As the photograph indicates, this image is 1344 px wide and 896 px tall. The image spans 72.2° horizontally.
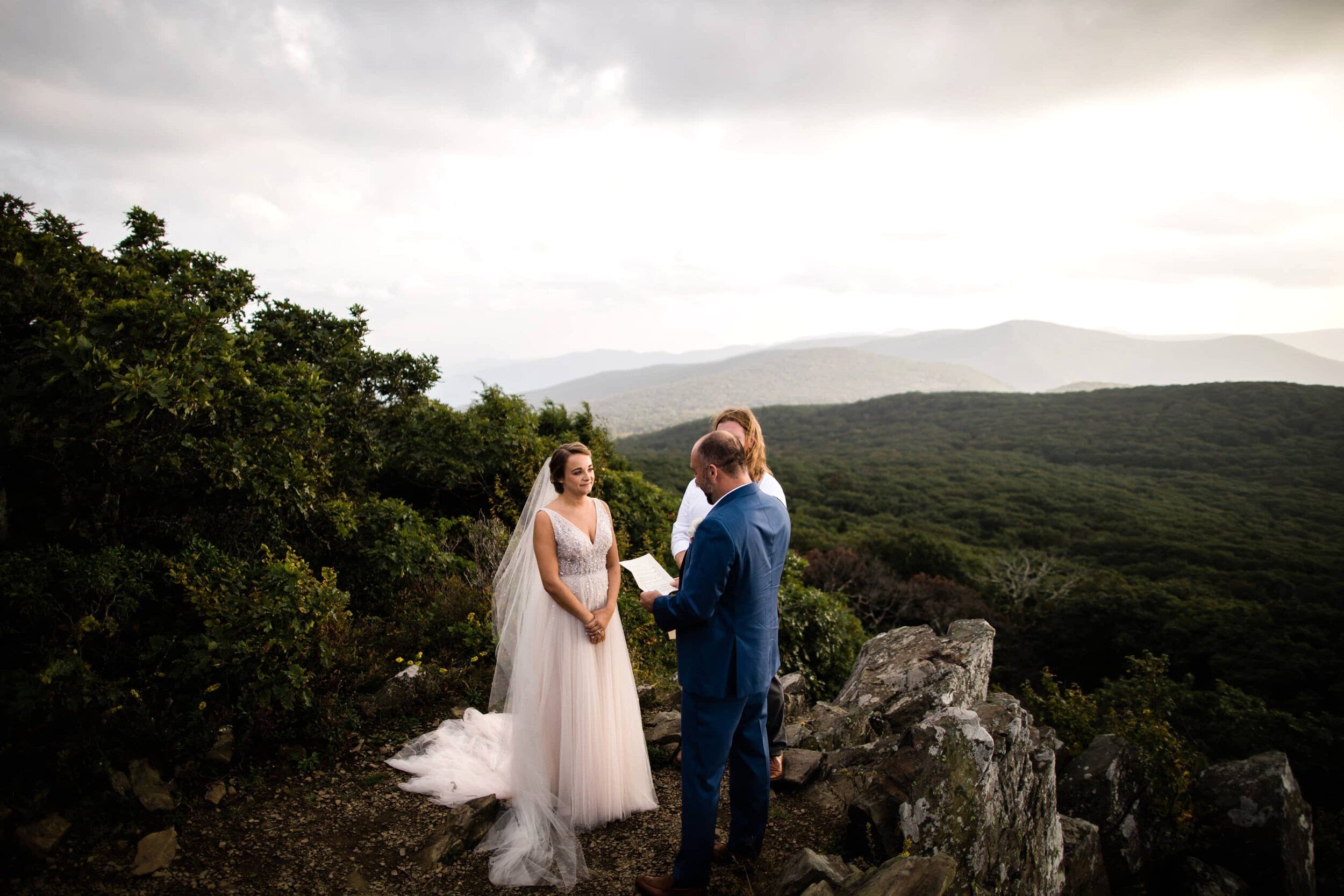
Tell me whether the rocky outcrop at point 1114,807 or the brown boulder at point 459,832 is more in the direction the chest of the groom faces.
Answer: the brown boulder

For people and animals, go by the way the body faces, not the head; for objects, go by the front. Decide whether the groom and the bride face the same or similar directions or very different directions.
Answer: very different directions

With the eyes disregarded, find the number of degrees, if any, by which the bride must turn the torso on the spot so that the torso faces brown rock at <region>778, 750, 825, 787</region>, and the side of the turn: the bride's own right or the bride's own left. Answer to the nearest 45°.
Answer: approximately 45° to the bride's own left

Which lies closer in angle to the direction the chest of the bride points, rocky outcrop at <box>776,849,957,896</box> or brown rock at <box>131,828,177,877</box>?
the rocky outcrop

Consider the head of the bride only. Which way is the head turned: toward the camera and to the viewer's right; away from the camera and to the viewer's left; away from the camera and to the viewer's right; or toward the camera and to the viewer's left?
toward the camera and to the viewer's right

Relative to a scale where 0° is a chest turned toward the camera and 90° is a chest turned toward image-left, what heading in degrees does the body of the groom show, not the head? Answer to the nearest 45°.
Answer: approximately 135°

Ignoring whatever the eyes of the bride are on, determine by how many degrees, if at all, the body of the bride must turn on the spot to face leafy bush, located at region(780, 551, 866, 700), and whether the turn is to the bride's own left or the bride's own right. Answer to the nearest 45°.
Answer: approximately 90° to the bride's own left

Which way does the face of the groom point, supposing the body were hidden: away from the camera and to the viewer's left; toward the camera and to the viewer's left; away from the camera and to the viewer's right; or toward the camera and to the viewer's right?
away from the camera and to the viewer's left

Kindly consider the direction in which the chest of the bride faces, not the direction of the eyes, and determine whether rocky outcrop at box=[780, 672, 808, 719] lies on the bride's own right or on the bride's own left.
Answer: on the bride's own left

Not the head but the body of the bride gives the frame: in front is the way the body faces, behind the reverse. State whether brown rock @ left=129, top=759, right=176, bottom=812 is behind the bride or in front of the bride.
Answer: behind

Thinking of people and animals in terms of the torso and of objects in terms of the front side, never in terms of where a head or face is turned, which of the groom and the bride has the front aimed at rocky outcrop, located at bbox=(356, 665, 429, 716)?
the groom

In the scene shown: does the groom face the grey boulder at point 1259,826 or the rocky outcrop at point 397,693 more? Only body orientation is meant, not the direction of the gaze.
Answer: the rocky outcrop

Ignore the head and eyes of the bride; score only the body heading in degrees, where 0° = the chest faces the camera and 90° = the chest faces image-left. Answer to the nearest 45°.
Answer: approximately 315°
